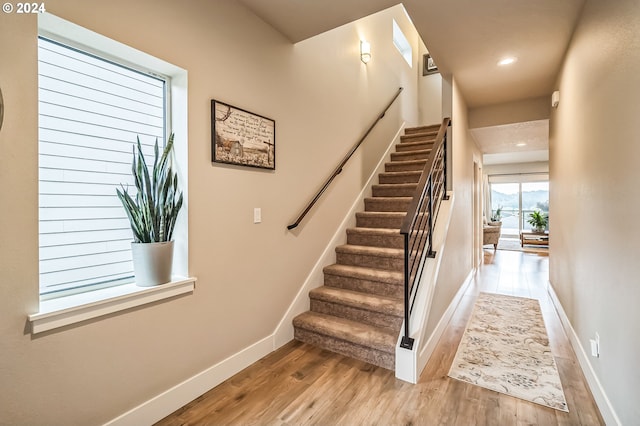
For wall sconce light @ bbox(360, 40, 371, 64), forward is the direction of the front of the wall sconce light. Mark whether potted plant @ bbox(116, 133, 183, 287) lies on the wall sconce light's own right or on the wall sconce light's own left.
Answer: on the wall sconce light's own right

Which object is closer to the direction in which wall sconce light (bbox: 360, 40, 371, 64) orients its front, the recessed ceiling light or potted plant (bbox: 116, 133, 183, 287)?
the recessed ceiling light

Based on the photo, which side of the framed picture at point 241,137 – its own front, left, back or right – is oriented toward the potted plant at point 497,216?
left

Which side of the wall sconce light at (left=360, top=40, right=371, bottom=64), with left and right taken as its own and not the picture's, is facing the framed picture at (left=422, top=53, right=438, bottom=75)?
left

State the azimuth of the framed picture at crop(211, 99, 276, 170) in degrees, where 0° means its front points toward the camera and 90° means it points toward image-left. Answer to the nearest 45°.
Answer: approximately 315°

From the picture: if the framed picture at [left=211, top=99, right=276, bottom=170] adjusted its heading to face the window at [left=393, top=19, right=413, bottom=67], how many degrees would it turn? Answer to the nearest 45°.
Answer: approximately 90° to its left

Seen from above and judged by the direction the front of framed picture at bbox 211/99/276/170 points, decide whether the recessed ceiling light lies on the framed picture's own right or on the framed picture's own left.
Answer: on the framed picture's own left

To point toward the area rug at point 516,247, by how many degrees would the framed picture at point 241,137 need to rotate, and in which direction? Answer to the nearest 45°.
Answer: approximately 90° to its left

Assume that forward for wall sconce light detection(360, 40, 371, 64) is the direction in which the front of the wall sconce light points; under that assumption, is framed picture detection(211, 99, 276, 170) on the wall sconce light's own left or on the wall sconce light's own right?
on the wall sconce light's own right

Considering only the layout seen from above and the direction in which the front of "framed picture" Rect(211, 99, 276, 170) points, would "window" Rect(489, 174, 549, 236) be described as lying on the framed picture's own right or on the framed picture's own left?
on the framed picture's own left

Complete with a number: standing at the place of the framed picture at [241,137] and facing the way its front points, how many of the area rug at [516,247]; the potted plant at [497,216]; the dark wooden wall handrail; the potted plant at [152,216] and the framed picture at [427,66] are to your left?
4
